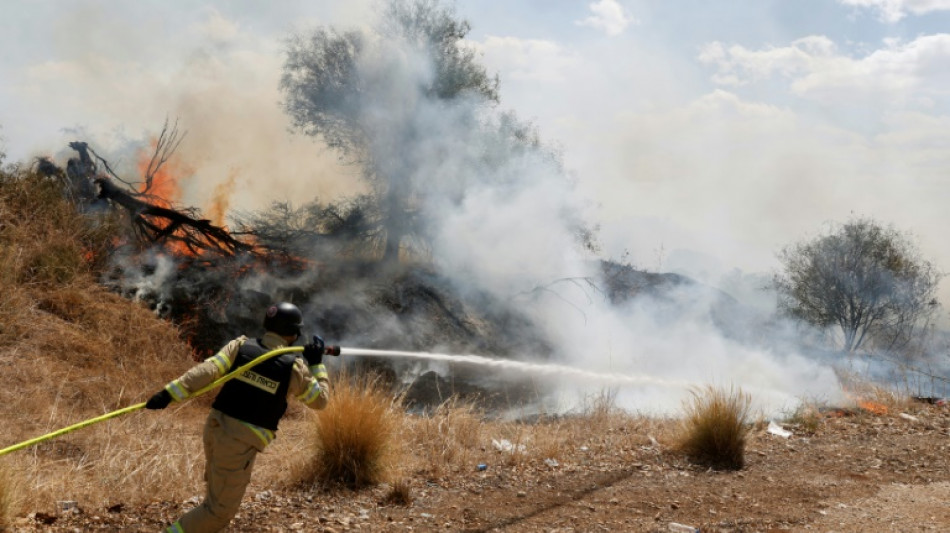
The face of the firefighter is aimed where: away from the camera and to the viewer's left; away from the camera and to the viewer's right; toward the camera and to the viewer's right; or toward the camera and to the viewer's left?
away from the camera and to the viewer's right

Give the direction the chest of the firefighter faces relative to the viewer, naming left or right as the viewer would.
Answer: facing away from the viewer and to the right of the viewer

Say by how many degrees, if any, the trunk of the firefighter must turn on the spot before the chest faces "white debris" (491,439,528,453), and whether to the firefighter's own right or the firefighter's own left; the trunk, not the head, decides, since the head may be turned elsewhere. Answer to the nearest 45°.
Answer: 0° — they already face it

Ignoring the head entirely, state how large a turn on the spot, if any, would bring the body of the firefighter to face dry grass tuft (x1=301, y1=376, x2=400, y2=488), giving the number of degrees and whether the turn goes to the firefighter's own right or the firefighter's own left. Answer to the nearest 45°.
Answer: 0° — they already face it
